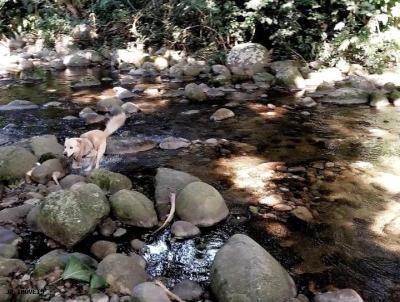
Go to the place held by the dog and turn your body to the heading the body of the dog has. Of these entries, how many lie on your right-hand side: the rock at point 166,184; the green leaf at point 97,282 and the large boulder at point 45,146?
1

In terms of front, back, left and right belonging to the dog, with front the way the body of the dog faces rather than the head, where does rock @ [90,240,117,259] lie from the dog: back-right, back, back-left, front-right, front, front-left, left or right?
front-left

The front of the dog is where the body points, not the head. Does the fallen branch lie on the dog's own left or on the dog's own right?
on the dog's own left

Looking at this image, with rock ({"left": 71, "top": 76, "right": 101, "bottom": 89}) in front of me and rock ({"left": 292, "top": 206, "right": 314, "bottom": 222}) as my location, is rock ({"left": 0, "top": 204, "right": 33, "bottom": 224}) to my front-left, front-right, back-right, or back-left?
front-left

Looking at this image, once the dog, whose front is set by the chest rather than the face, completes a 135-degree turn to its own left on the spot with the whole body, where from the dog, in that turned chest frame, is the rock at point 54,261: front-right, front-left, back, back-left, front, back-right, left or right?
right

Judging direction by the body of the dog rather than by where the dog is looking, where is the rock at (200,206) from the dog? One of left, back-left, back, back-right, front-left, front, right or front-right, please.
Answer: left

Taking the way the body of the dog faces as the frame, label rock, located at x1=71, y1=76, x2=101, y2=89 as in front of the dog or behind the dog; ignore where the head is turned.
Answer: behind

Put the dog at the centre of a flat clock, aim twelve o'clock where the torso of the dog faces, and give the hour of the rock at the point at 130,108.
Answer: The rock is roughly at 5 o'clock from the dog.

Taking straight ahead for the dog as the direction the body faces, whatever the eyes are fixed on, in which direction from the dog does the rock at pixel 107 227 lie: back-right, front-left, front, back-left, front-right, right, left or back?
front-left

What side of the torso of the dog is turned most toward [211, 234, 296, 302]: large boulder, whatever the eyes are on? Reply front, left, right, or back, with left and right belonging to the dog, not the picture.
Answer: left

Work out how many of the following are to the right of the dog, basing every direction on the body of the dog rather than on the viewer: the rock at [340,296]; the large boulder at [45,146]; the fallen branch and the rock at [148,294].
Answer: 1

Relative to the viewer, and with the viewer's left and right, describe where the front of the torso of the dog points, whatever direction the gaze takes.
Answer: facing the viewer and to the left of the viewer

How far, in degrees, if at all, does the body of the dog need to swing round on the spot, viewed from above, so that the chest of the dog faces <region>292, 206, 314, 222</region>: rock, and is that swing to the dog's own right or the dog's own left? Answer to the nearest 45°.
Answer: approximately 90° to the dog's own left

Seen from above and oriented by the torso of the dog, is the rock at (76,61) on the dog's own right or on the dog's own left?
on the dog's own right
